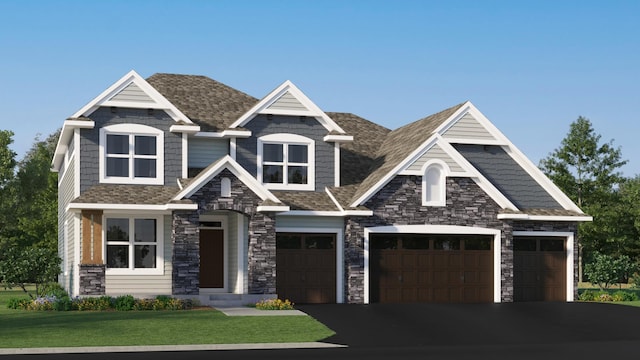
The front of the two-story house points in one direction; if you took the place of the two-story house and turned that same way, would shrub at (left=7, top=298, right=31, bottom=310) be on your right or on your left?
on your right

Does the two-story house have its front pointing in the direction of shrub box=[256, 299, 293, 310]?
yes

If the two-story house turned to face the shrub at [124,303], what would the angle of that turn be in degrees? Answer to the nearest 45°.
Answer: approximately 45° to its right

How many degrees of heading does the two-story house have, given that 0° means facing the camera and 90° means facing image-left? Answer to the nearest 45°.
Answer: approximately 0°
